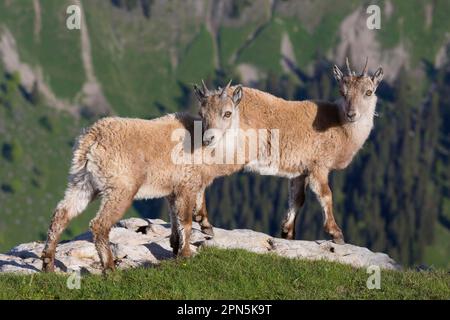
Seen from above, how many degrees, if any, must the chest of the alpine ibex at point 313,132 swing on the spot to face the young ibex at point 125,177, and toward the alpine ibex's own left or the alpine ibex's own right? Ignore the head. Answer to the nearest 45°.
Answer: approximately 135° to the alpine ibex's own right

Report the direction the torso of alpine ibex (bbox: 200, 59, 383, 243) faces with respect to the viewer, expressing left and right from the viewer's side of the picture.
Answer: facing to the right of the viewer
